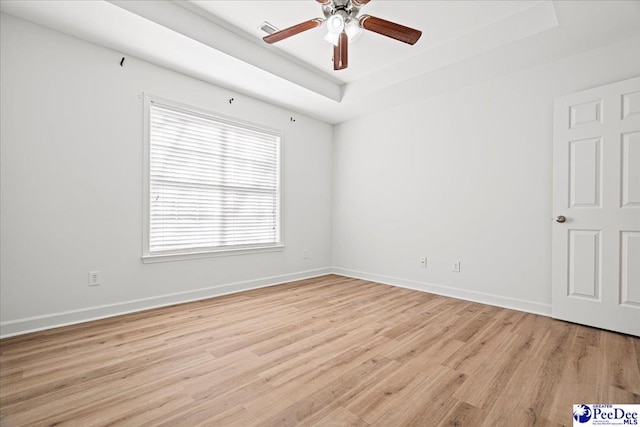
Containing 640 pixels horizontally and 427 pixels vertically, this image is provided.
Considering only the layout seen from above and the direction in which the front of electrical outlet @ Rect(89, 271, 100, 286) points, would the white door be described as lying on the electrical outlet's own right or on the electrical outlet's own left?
on the electrical outlet's own left

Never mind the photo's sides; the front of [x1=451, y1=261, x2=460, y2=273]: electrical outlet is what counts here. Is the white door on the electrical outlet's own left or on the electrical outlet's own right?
on the electrical outlet's own left

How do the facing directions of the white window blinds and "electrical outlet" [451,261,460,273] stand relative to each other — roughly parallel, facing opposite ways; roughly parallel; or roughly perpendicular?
roughly perpendicular

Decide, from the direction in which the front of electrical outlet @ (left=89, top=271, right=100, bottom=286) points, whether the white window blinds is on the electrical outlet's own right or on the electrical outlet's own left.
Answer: on the electrical outlet's own left

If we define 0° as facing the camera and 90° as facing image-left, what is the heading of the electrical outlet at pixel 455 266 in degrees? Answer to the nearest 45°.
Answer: approximately 0°

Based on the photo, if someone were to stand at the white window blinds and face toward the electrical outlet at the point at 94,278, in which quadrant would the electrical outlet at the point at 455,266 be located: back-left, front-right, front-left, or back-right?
back-left

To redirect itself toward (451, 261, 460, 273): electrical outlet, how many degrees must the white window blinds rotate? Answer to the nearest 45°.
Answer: approximately 45° to its left
